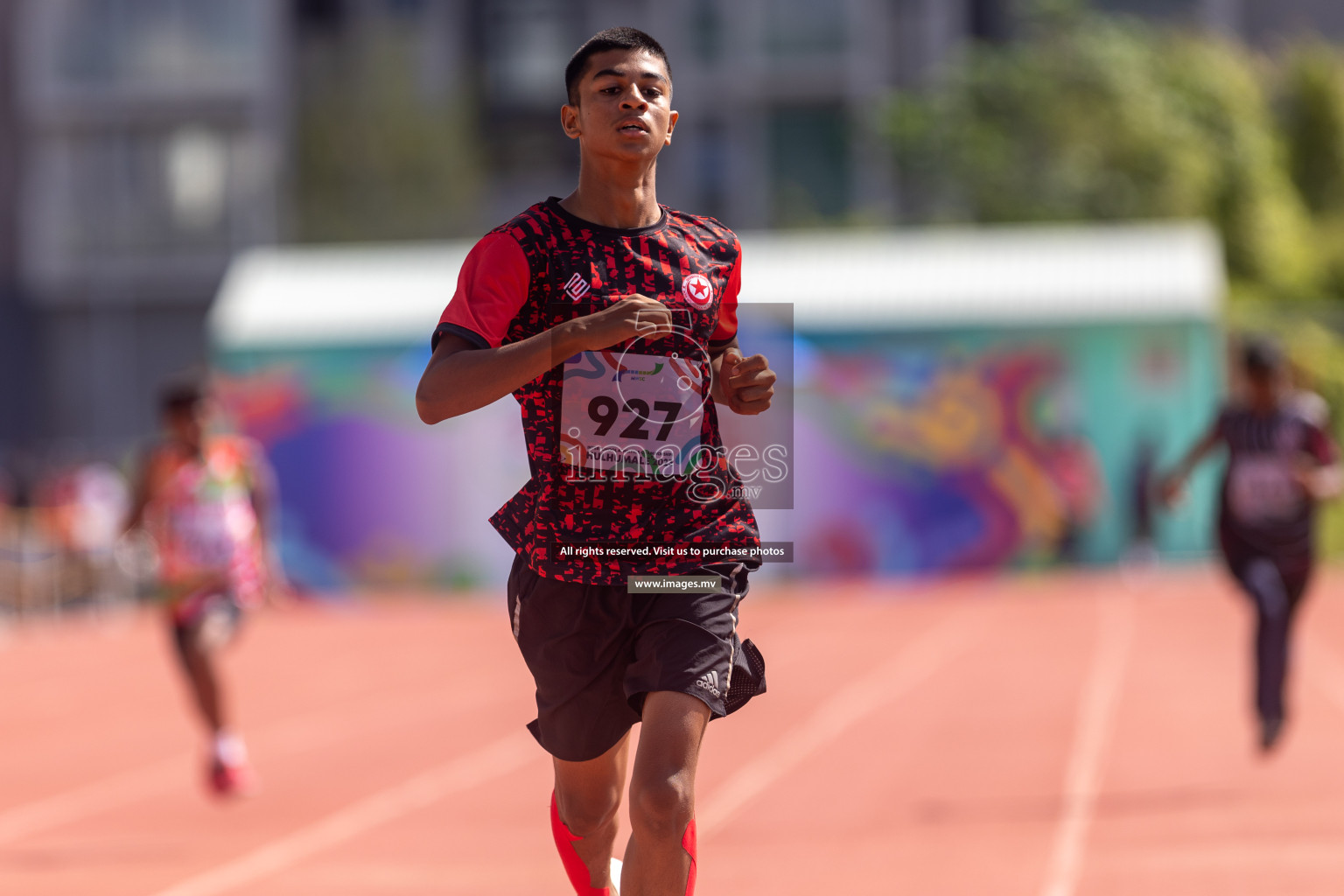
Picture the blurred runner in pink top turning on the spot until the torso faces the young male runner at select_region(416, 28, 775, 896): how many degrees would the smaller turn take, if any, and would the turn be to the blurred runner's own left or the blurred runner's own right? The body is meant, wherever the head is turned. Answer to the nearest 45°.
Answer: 0° — they already face them

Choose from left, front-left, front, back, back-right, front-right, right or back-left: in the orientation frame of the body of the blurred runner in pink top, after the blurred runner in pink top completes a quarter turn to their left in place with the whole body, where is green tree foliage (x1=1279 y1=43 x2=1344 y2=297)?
front-left

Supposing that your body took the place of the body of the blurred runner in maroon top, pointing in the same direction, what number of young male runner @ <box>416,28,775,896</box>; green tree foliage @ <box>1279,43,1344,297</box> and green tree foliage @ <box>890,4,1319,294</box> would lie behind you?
2

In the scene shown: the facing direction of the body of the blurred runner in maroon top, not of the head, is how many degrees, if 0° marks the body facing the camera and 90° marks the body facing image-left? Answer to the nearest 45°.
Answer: approximately 0°

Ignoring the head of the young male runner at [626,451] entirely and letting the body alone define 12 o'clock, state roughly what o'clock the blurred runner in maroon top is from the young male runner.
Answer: The blurred runner in maroon top is roughly at 7 o'clock from the young male runner.

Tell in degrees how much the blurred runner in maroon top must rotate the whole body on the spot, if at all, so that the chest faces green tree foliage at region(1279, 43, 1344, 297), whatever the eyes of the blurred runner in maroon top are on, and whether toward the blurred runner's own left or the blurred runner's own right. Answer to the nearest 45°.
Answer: approximately 180°
